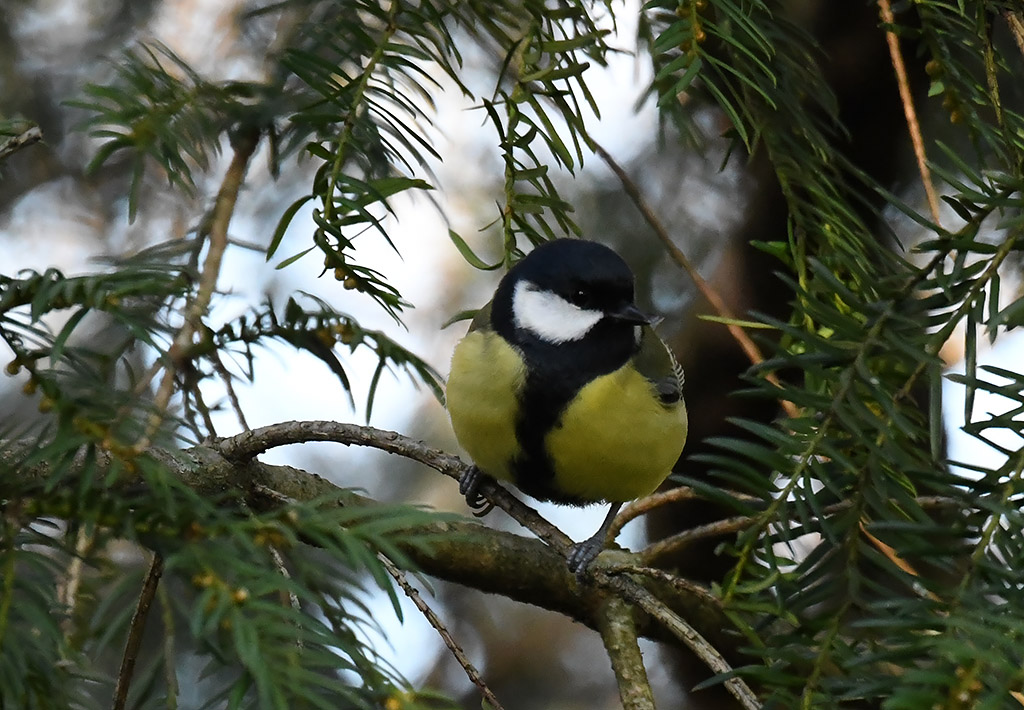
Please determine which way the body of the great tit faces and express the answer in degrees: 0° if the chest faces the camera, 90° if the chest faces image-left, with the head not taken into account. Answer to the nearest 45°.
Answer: approximately 0°
